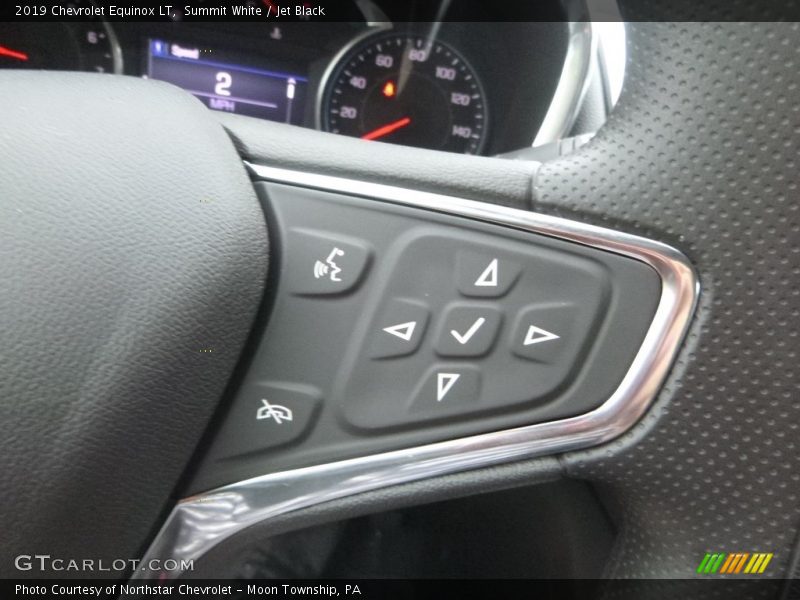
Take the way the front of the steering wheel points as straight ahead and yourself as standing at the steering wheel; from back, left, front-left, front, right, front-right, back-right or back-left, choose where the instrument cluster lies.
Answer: back

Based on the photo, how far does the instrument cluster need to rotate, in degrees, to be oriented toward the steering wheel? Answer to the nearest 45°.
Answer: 0° — it already faces it

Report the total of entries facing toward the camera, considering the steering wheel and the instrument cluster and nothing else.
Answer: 2

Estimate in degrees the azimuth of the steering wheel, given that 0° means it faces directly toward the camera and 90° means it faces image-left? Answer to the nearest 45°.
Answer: approximately 0°
